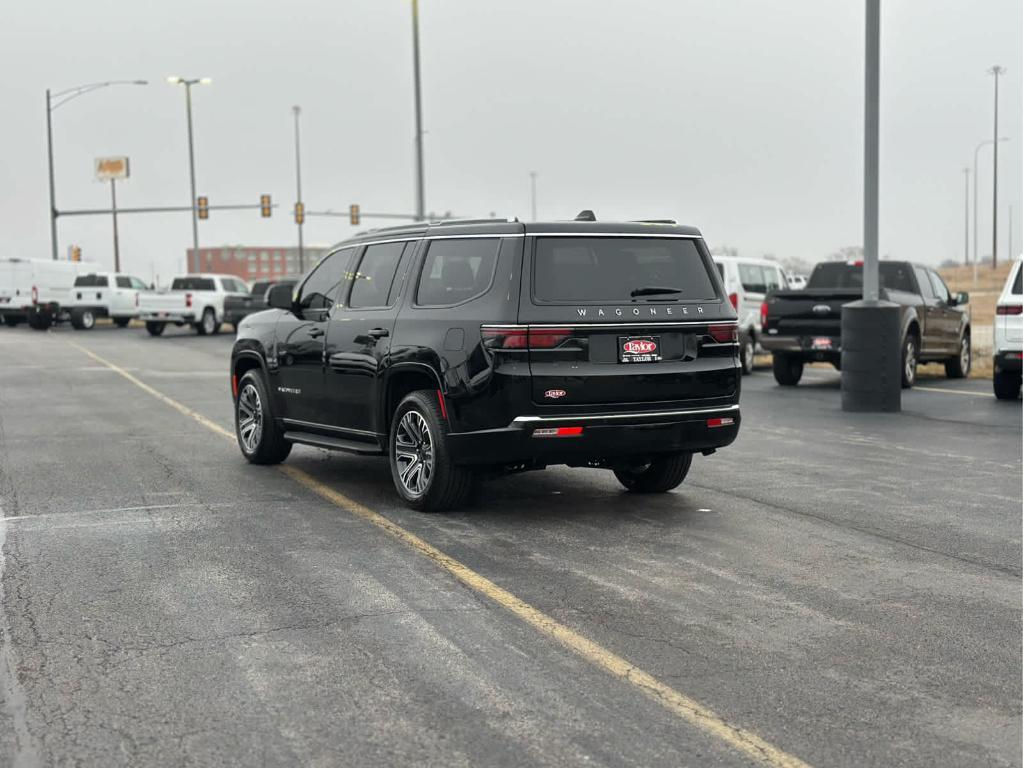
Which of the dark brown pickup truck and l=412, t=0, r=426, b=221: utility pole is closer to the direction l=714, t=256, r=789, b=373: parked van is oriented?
the utility pole

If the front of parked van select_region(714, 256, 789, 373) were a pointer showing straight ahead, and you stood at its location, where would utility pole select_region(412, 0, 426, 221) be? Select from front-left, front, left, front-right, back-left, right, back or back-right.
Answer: left

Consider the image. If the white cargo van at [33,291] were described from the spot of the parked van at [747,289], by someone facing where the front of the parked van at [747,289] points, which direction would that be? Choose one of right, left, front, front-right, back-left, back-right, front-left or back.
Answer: left

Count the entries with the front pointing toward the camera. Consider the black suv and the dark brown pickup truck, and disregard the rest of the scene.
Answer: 0

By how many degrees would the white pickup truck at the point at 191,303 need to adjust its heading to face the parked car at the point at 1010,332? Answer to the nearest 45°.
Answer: approximately 135° to its right

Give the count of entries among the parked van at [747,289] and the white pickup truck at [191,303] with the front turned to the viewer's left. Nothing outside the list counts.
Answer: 0

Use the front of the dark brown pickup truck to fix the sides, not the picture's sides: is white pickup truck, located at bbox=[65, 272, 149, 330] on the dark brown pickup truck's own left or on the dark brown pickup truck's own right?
on the dark brown pickup truck's own left

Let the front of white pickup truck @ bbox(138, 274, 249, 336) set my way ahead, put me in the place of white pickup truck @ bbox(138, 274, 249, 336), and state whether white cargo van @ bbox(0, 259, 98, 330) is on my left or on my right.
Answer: on my left

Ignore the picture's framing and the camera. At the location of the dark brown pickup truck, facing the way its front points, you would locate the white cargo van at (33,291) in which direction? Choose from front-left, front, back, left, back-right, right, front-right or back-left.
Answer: left

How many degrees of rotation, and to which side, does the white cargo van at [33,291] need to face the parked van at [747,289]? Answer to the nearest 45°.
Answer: approximately 90° to its right

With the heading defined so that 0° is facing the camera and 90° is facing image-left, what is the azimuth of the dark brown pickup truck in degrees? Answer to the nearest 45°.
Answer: approximately 225°

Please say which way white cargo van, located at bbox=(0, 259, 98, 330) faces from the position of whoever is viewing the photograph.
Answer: facing away from the viewer and to the right of the viewer

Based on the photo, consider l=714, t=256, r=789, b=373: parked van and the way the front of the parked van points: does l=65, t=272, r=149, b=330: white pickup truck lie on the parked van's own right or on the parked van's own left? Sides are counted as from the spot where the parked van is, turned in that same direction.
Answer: on the parked van's own left

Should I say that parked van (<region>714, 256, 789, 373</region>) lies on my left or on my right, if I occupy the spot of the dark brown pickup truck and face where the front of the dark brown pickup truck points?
on my left

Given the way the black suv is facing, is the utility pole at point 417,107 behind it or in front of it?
in front

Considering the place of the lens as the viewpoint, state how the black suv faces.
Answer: facing away from the viewer and to the left of the viewer
